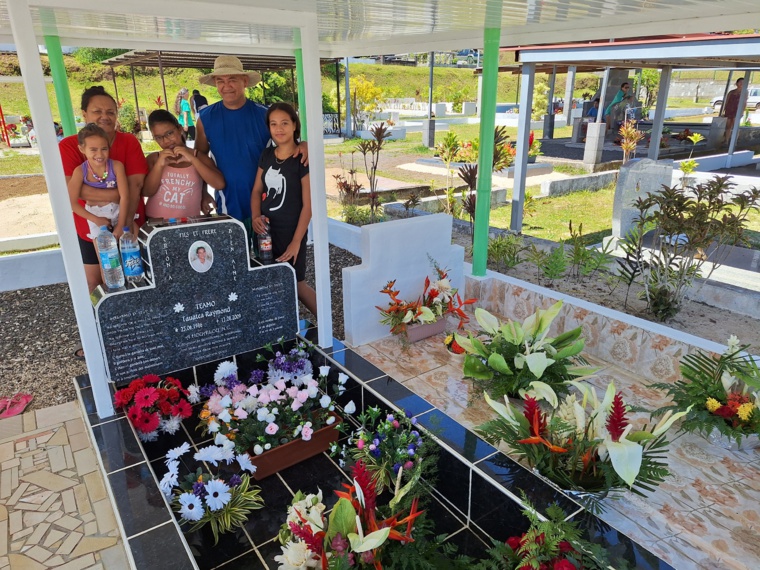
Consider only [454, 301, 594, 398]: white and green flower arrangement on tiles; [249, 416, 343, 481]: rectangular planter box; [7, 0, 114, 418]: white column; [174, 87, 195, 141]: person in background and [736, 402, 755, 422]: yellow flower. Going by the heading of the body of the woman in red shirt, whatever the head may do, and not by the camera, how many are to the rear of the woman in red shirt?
1

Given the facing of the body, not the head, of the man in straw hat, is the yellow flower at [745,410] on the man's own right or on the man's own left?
on the man's own left

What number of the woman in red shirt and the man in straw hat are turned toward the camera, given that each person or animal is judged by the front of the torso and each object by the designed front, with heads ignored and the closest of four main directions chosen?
2

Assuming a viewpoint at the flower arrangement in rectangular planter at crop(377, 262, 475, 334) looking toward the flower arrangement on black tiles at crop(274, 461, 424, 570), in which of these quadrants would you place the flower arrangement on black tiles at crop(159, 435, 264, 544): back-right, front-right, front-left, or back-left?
front-right

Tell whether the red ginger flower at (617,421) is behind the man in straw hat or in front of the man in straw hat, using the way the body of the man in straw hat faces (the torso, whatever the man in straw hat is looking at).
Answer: in front

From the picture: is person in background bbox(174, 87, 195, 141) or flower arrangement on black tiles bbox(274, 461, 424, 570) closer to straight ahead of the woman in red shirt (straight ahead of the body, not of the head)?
the flower arrangement on black tiles

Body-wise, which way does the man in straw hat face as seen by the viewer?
toward the camera

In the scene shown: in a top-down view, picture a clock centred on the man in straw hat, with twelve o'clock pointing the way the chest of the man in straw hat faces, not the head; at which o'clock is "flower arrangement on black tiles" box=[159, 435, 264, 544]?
The flower arrangement on black tiles is roughly at 12 o'clock from the man in straw hat.

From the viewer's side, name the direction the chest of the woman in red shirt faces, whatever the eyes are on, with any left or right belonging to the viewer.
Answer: facing the viewer

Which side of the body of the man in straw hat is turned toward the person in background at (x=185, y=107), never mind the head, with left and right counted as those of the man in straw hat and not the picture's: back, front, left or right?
back

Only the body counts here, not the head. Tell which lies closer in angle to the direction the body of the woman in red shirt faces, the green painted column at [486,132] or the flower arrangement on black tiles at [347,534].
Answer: the flower arrangement on black tiles

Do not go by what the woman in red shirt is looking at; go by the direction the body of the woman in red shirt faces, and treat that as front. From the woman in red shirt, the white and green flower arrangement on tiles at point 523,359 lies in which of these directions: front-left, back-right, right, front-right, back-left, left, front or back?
front-left
